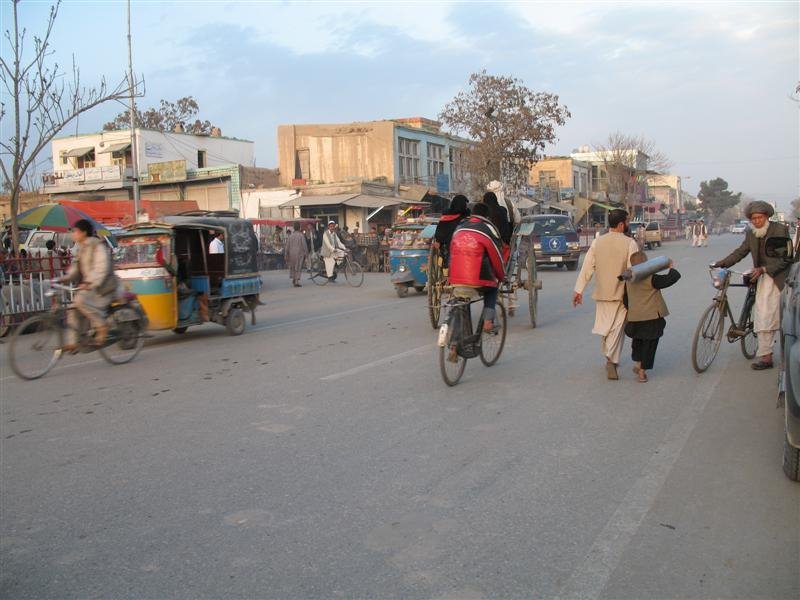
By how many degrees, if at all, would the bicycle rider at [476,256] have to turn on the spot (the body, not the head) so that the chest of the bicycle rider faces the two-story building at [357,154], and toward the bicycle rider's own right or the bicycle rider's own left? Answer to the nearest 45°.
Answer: approximately 45° to the bicycle rider's own left

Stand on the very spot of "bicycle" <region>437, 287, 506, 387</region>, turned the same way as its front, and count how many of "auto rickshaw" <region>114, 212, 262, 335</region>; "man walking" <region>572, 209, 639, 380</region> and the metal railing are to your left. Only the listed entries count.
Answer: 2

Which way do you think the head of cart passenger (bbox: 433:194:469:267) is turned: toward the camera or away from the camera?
away from the camera

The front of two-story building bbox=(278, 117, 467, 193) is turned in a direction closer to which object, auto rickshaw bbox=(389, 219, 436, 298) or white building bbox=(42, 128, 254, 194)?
the auto rickshaw

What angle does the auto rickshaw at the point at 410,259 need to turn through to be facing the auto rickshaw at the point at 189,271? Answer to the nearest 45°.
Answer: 0° — it already faces it

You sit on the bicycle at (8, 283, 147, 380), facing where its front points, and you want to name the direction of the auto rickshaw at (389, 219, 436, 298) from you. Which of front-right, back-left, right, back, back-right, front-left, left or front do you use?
back

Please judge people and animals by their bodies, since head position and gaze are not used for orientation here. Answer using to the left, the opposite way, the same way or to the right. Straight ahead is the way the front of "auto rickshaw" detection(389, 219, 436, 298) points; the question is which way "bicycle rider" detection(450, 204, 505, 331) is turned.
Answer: the opposite way

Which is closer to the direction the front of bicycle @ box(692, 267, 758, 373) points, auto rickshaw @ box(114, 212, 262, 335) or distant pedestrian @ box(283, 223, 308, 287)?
the auto rickshaw

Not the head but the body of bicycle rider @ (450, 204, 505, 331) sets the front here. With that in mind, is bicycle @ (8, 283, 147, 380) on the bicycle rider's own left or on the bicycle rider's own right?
on the bicycle rider's own left

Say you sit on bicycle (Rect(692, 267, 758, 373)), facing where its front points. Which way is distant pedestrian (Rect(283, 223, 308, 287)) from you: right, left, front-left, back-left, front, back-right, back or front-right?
right
